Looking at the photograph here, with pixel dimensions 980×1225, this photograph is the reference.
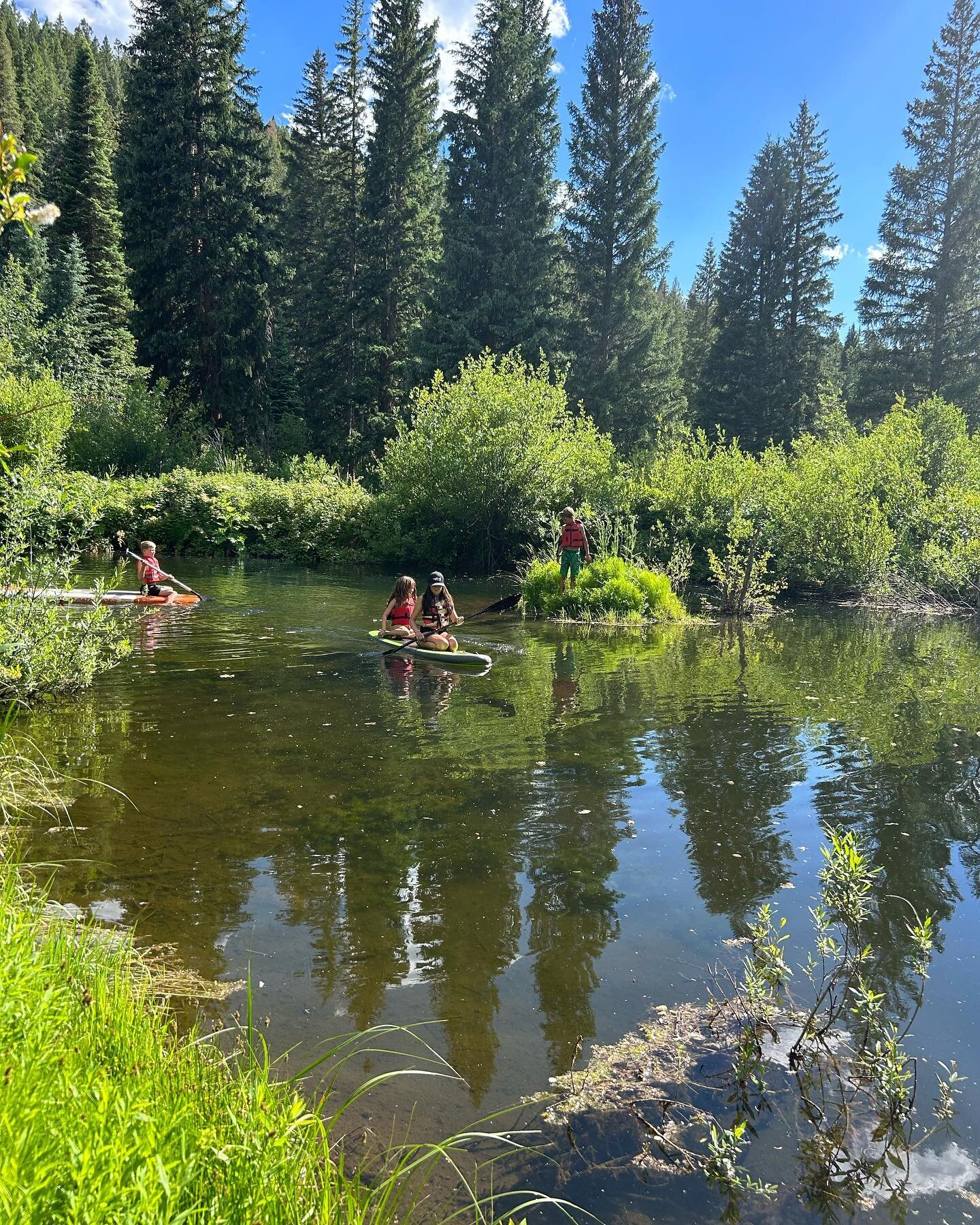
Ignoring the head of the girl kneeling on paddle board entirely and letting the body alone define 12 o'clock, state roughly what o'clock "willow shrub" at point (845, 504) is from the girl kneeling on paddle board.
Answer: The willow shrub is roughly at 9 o'clock from the girl kneeling on paddle board.

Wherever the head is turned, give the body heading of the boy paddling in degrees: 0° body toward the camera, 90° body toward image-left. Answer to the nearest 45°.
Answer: approximately 315°

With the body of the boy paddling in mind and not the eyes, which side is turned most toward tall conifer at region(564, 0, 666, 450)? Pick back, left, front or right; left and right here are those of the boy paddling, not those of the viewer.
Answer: left

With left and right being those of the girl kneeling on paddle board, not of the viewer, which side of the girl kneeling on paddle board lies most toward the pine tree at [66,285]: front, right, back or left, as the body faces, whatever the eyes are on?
back

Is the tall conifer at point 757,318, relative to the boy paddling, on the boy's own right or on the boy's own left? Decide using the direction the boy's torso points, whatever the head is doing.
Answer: on the boy's own left

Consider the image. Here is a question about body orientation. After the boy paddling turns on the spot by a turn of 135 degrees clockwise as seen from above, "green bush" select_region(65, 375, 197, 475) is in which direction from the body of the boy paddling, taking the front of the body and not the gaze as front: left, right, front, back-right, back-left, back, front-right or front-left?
right

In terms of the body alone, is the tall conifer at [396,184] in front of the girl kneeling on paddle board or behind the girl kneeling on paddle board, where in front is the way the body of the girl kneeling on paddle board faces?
behind

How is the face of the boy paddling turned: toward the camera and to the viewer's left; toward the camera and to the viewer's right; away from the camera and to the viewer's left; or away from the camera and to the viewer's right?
toward the camera and to the viewer's right

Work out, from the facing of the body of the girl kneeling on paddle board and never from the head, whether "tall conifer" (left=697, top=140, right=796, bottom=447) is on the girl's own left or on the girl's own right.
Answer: on the girl's own left

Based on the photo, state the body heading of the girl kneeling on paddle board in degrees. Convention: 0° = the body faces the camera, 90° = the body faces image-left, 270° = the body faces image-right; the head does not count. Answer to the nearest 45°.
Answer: approximately 315°

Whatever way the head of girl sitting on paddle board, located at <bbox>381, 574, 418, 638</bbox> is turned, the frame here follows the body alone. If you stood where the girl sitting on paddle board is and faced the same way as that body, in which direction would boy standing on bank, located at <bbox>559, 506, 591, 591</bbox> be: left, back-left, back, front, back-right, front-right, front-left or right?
left

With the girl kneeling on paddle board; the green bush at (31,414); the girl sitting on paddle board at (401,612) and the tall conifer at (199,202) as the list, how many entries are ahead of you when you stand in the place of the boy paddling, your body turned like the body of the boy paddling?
2

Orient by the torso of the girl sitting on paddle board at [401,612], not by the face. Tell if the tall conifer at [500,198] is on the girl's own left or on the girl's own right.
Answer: on the girl's own left

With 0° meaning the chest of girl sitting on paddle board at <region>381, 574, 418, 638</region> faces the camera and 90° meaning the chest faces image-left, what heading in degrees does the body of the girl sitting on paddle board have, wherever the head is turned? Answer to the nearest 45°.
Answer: approximately 315°
